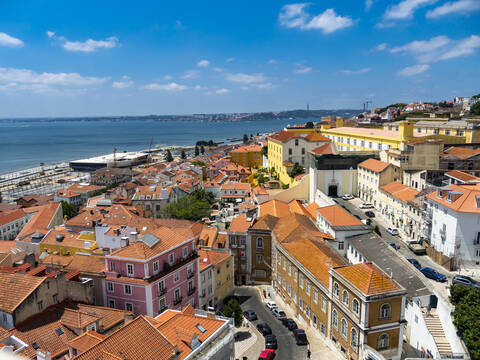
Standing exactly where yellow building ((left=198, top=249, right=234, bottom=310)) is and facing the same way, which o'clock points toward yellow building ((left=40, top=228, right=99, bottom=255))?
yellow building ((left=40, top=228, right=99, bottom=255)) is roughly at 5 o'clock from yellow building ((left=198, top=249, right=234, bottom=310)).

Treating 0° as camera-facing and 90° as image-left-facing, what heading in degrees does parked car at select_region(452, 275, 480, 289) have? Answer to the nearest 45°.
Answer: approximately 315°

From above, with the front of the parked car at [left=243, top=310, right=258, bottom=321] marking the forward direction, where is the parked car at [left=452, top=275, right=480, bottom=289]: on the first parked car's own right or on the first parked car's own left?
on the first parked car's own left

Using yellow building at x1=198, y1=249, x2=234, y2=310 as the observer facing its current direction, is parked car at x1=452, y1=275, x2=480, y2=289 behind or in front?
in front

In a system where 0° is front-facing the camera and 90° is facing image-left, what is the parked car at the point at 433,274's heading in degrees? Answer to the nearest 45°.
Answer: approximately 315°

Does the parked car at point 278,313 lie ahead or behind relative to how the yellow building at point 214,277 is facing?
ahead

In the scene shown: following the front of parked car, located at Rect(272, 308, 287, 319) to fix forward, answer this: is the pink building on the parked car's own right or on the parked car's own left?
on the parked car's own left

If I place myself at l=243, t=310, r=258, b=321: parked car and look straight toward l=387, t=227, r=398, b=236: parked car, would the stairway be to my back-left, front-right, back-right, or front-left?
front-right

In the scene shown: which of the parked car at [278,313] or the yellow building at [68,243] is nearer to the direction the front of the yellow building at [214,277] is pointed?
the parked car
